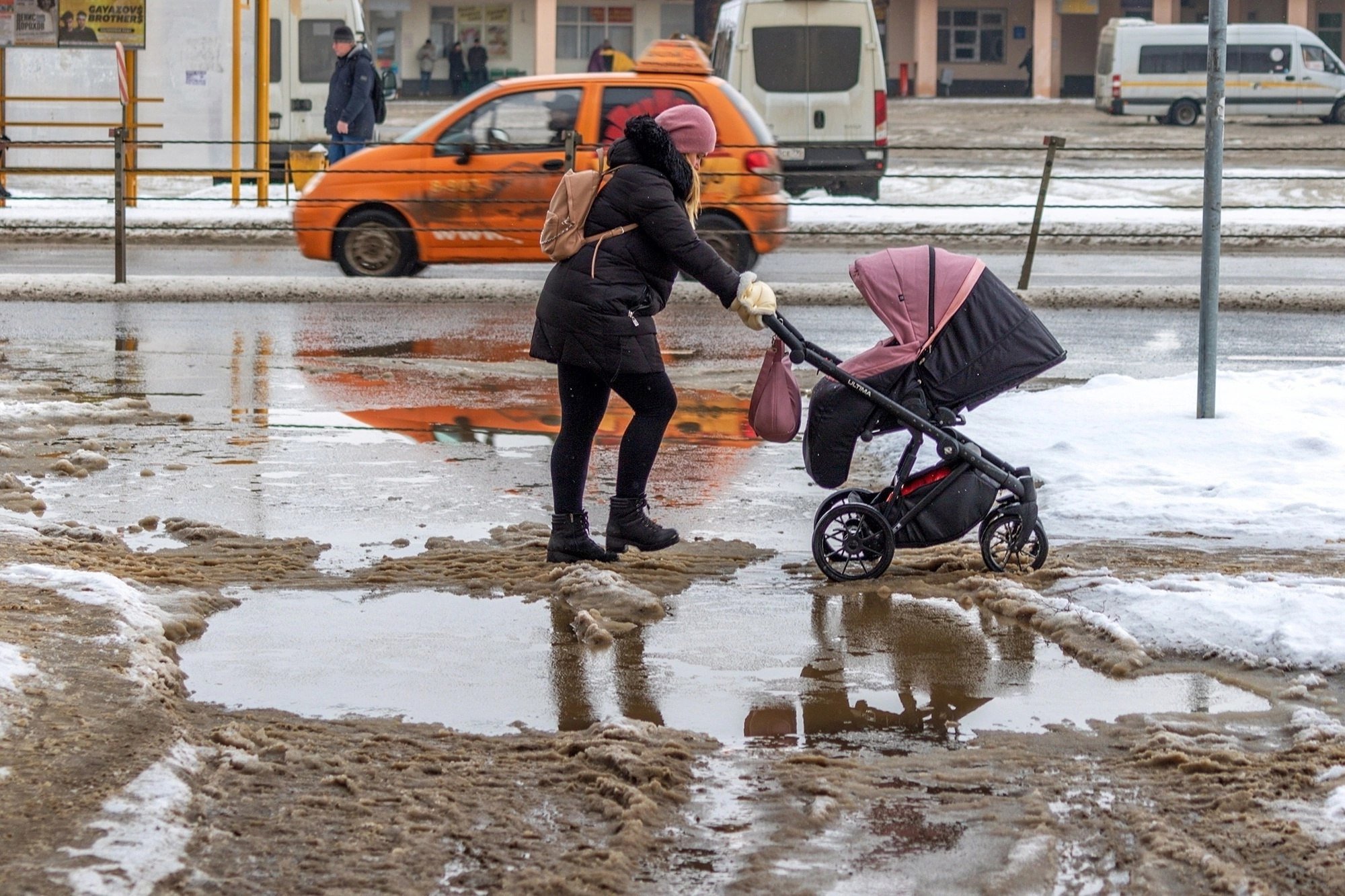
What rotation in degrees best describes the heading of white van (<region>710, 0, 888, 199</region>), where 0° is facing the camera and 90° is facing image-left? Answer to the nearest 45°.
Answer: approximately 180°

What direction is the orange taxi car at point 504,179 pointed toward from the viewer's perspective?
to the viewer's left

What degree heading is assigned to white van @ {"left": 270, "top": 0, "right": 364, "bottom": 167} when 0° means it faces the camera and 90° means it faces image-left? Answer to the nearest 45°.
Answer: approximately 180°

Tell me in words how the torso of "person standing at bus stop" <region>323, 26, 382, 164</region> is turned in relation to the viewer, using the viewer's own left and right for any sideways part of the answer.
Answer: facing the viewer and to the left of the viewer

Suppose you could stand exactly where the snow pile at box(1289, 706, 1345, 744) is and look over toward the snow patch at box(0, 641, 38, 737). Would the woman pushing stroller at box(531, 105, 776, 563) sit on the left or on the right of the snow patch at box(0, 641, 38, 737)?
right

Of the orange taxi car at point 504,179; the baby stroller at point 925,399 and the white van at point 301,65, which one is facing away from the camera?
the white van

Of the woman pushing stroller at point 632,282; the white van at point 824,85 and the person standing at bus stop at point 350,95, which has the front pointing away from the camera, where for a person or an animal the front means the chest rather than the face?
the white van

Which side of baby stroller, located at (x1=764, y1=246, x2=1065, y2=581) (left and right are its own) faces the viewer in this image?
right

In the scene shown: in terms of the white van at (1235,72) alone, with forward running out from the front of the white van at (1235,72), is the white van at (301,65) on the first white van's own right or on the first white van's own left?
on the first white van's own right

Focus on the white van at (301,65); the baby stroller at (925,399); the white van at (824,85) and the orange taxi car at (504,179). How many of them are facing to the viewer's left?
1

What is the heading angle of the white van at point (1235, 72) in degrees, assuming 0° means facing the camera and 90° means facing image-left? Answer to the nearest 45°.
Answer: approximately 270°

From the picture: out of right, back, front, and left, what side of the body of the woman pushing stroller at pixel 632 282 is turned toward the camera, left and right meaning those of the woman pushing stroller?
right

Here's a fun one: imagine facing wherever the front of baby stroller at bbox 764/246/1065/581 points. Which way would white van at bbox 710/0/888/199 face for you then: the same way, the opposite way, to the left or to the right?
to the left

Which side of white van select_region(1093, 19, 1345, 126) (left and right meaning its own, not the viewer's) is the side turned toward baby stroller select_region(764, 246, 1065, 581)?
right

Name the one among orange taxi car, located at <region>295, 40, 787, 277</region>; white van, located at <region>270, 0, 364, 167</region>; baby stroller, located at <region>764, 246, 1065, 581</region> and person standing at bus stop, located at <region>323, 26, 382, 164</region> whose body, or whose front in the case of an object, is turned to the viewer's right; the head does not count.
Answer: the baby stroller
